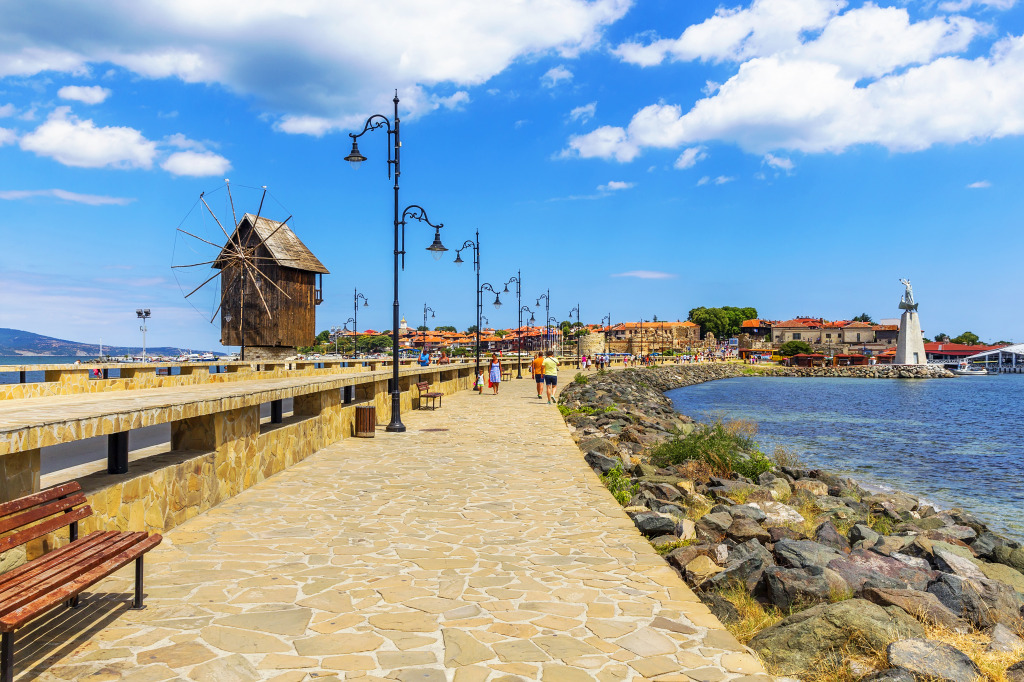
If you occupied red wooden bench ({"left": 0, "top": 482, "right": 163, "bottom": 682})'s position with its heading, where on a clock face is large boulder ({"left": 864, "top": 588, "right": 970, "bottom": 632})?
The large boulder is roughly at 11 o'clock from the red wooden bench.

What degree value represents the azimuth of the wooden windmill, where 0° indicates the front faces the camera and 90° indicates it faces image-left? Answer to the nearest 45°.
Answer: approximately 45°

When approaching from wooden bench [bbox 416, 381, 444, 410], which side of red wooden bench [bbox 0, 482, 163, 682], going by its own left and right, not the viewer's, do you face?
left

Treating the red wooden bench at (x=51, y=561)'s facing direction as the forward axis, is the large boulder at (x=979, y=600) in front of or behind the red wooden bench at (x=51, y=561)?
in front

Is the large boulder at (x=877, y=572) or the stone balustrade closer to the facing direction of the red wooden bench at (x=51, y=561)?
the large boulder

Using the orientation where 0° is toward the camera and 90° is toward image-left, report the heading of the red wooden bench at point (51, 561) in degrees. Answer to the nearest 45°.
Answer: approximately 315°
